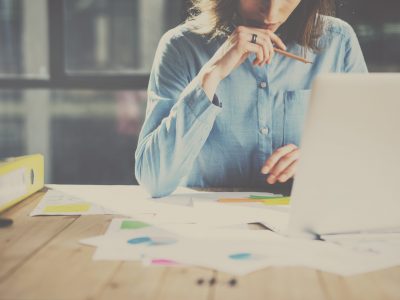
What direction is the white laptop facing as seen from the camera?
away from the camera

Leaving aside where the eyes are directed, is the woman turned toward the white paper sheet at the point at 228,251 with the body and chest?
yes

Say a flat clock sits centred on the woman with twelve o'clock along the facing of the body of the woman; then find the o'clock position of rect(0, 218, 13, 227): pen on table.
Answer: The pen on table is roughly at 1 o'clock from the woman.

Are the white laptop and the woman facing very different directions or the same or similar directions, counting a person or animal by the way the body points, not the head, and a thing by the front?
very different directions

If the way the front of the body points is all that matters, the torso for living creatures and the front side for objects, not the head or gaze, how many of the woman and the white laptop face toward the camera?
1
